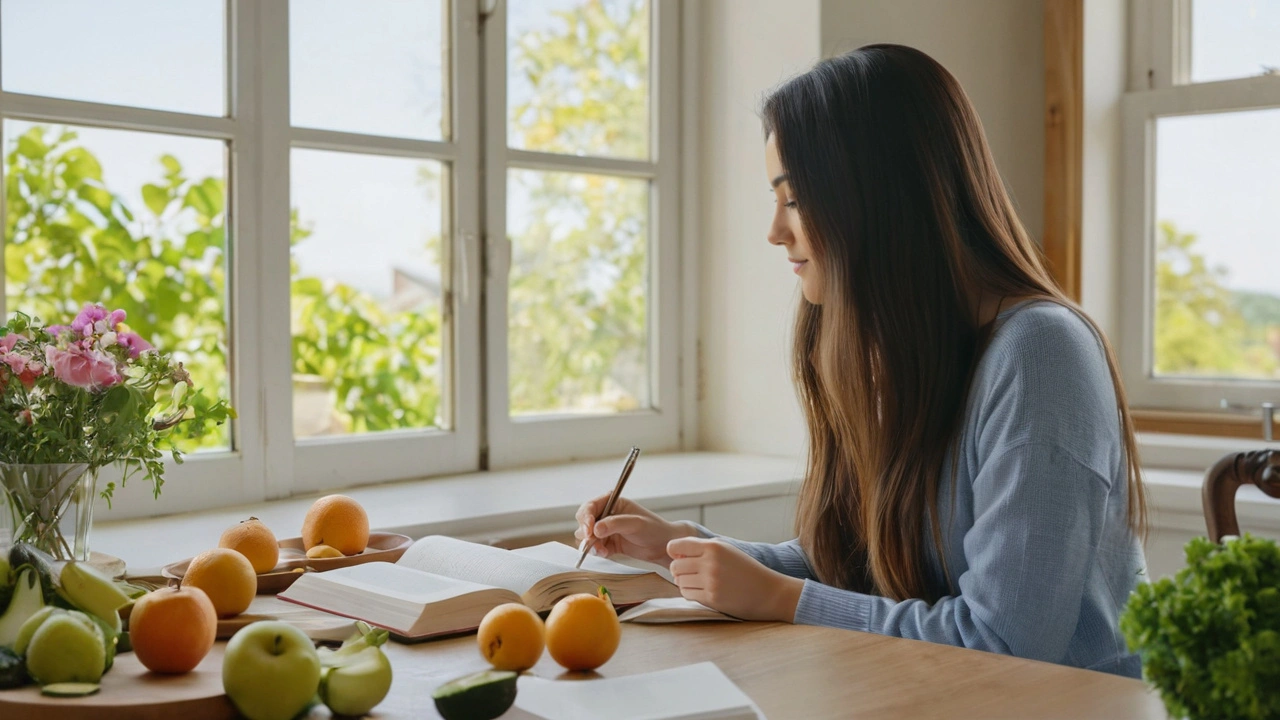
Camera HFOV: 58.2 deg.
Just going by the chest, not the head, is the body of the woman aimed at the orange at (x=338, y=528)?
yes

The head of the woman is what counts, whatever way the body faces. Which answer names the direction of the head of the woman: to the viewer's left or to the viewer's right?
to the viewer's left

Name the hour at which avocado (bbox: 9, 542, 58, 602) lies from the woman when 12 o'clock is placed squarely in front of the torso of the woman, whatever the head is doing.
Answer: The avocado is roughly at 11 o'clock from the woman.

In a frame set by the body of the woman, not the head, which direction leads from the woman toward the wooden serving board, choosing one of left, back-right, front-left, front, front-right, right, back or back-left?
front-left

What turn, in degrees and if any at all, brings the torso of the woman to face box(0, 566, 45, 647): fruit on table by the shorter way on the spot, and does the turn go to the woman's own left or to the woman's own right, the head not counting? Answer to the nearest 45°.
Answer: approximately 45° to the woman's own left

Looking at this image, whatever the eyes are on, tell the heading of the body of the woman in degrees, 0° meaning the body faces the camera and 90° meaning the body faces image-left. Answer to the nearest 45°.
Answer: approximately 90°

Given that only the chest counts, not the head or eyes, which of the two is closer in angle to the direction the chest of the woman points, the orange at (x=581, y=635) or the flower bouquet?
the flower bouquet

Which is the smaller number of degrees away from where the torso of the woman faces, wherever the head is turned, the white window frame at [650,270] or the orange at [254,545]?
the orange

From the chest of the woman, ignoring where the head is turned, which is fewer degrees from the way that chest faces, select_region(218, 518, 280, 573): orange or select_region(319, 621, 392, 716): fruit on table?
the orange

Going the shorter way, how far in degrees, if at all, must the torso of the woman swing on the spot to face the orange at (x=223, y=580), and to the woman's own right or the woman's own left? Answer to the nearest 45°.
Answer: approximately 45° to the woman's own left
